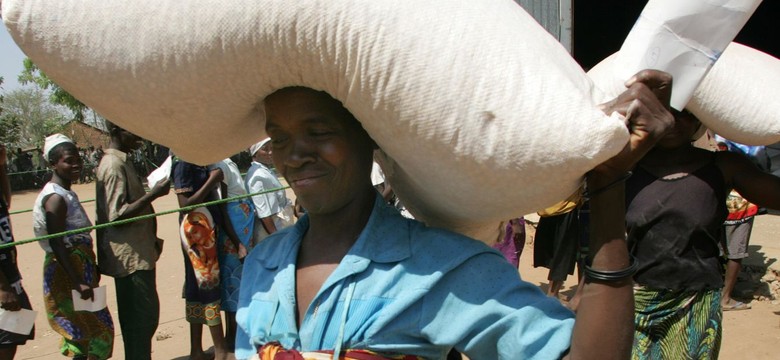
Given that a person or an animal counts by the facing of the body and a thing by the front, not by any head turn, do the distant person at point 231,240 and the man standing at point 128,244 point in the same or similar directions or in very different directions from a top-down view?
same or similar directions

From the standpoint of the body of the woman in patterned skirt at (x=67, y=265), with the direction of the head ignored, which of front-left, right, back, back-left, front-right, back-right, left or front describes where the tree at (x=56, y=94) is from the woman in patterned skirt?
left

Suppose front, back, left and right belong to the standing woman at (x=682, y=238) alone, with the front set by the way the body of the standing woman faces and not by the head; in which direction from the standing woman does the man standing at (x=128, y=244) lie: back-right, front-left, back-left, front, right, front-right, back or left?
right

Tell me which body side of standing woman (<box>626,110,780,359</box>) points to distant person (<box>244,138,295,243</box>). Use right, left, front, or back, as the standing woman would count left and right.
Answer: right

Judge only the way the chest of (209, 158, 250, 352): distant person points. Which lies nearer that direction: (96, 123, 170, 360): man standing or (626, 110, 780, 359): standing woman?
the man standing

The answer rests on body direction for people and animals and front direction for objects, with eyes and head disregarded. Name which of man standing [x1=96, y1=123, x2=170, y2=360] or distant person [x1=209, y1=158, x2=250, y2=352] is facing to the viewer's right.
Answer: the man standing

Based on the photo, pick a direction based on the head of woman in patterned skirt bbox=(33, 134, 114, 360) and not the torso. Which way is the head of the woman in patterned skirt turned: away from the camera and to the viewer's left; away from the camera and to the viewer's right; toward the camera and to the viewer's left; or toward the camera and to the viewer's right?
toward the camera and to the viewer's right

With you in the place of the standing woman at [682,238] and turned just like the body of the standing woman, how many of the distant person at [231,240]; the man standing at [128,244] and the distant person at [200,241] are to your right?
3

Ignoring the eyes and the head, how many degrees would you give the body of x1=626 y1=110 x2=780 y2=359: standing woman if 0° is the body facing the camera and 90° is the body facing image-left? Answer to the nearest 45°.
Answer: approximately 0°

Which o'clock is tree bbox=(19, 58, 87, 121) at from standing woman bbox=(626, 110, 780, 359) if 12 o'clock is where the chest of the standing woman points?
The tree is roughly at 4 o'clock from the standing woman.

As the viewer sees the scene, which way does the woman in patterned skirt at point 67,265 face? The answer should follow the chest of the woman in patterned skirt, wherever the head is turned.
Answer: to the viewer's right
